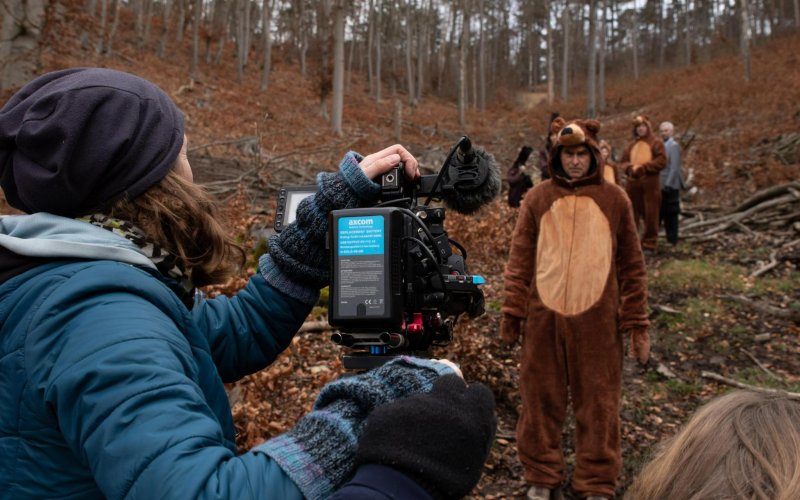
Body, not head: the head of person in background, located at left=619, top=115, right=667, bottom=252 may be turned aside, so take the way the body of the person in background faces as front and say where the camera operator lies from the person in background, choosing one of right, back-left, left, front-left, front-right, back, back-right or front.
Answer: front

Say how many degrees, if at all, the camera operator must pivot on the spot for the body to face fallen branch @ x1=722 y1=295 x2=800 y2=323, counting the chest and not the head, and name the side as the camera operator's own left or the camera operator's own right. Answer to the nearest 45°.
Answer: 0° — they already face it

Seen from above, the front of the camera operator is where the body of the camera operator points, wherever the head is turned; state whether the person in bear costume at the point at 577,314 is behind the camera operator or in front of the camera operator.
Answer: in front

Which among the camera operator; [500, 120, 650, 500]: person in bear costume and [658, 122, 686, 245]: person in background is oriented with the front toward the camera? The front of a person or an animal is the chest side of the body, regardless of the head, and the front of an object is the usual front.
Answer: the person in bear costume

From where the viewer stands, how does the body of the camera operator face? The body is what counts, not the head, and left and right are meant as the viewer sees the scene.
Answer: facing away from the viewer and to the right of the viewer

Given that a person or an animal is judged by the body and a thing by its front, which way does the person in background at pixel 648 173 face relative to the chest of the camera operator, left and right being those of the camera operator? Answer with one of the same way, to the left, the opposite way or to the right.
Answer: the opposite way

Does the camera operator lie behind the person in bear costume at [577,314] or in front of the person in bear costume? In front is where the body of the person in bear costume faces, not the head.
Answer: in front

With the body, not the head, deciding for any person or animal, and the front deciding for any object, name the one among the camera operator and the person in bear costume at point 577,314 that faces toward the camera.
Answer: the person in bear costume

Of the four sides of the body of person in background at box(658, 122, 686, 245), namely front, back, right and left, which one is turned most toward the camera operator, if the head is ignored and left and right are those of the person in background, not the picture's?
left

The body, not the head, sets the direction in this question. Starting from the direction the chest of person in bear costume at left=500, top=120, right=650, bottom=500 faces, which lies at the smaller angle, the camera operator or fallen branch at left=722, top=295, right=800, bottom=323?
the camera operator

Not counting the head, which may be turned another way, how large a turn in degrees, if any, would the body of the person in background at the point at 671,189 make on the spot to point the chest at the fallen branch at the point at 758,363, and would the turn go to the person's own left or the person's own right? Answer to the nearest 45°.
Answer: approximately 90° to the person's own left

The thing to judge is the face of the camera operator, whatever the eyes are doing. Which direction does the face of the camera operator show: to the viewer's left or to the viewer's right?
to the viewer's right

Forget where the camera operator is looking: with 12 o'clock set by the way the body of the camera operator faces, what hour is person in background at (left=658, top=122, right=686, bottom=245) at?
The person in background is roughly at 12 o'clock from the camera operator.

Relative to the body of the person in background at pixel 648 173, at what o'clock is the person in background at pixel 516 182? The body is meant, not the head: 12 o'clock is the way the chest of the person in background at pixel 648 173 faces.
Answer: the person in background at pixel 516 182 is roughly at 2 o'clock from the person in background at pixel 648 173.

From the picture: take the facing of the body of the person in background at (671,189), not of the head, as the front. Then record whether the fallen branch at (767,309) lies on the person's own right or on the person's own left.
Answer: on the person's own left

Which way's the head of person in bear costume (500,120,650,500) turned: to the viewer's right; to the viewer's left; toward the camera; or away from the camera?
toward the camera
